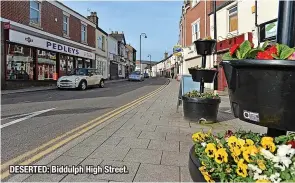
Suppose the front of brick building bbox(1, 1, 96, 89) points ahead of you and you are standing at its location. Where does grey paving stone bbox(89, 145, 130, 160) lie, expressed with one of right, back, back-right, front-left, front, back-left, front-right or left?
front-right

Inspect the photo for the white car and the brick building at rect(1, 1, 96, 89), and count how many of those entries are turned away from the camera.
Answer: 0

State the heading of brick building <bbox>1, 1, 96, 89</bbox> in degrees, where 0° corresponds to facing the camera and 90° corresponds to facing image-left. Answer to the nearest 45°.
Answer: approximately 315°

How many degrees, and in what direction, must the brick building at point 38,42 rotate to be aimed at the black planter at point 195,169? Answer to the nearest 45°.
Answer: approximately 45° to its right

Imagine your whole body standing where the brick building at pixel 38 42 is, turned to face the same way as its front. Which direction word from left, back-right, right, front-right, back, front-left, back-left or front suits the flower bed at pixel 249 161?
front-right

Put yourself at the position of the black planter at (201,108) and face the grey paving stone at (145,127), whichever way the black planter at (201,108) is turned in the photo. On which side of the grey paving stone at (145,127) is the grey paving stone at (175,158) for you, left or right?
left

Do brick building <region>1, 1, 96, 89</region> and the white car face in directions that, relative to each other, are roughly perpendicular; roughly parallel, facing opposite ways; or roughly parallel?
roughly perpendicular
